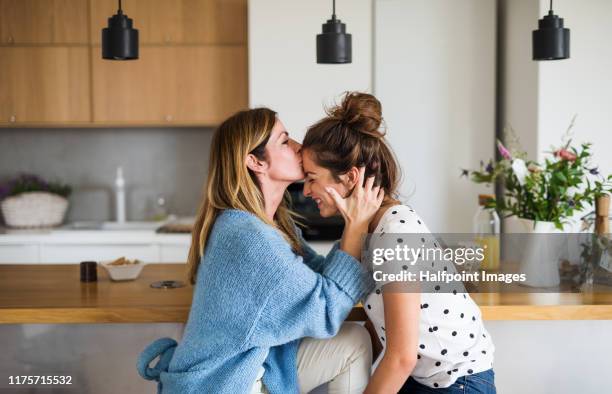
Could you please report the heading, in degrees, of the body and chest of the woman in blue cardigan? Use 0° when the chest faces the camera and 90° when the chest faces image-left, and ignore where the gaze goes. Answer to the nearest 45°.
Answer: approximately 270°

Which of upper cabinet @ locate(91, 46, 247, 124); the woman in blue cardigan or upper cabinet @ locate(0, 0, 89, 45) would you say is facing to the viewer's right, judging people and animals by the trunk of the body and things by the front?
the woman in blue cardigan

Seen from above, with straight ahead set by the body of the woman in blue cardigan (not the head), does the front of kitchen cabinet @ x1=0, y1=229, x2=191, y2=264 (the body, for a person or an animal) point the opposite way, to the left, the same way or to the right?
to the right

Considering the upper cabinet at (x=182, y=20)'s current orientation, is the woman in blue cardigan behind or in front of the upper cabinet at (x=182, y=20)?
in front

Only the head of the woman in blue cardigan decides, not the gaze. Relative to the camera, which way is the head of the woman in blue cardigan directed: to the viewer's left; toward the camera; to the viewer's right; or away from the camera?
to the viewer's right

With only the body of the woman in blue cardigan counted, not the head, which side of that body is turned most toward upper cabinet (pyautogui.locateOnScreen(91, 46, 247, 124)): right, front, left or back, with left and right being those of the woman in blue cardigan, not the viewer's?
left

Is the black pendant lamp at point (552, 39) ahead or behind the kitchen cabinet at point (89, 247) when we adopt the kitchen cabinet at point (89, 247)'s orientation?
ahead

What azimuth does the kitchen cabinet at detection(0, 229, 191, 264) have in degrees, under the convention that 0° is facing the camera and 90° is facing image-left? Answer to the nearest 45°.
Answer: approximately 0°

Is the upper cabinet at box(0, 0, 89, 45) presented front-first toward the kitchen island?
yes

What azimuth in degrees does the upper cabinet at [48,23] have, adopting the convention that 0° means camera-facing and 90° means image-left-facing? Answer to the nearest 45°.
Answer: approximately 0°

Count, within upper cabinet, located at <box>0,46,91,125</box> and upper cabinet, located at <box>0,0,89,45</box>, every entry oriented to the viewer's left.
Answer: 0

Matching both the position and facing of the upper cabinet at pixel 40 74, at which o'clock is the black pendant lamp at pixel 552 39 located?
The black pendant lamp is roughly at 11 o'clock from the upper cabinet.
